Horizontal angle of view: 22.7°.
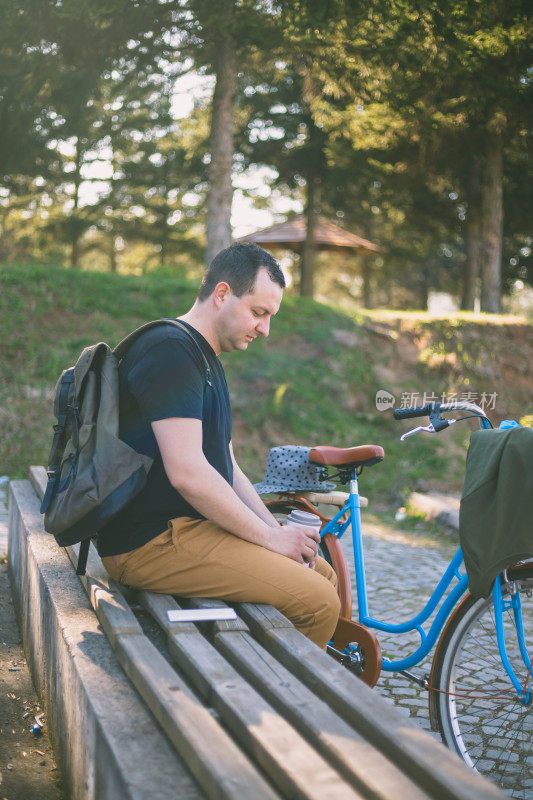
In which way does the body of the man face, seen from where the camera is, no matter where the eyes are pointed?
to the viewer's right

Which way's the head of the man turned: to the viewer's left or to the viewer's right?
to the viewer's right

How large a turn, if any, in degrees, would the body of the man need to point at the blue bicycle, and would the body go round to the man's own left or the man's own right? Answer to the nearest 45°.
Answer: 0° — they already face it
